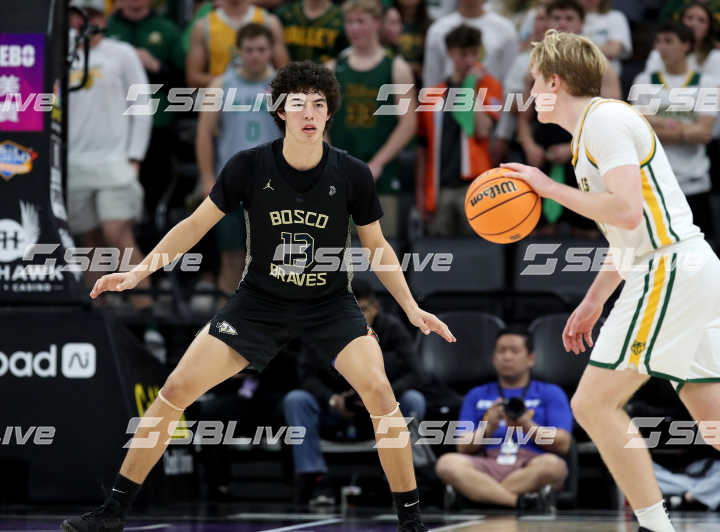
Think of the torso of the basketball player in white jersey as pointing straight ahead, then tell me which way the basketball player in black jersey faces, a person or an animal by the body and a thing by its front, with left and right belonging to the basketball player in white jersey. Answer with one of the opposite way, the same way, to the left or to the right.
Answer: to the left

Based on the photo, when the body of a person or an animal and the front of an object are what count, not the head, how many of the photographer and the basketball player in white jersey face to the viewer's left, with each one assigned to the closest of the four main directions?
1

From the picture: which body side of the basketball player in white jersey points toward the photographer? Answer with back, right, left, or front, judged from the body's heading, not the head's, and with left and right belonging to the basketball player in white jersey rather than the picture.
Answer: right

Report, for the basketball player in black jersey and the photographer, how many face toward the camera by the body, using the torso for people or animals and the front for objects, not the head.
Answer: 2

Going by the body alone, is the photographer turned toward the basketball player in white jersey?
yes

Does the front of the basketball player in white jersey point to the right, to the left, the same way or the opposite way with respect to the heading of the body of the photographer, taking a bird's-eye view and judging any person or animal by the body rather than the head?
to the right

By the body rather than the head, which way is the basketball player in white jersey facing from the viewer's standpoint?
to the viewer's left

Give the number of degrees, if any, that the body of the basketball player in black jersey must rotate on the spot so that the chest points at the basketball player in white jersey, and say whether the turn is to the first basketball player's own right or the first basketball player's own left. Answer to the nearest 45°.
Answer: approximately 45° to the first basketball player's own left

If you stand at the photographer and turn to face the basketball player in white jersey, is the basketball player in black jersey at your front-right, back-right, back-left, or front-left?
front-right

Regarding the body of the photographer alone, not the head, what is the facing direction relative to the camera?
toward the camera

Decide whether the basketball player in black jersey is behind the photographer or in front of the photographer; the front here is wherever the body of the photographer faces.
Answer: in front

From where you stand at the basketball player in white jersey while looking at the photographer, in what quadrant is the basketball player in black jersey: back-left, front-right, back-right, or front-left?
front-left

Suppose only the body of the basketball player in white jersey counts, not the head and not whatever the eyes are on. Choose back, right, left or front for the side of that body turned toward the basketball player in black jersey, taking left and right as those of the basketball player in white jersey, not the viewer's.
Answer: front

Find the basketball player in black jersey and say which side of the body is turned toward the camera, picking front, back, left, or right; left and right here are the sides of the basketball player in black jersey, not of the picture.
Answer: front

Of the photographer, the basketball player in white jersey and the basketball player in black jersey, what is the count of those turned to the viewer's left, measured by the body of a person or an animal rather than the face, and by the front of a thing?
1

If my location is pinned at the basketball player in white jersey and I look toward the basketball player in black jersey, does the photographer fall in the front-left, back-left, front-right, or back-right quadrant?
front-right
